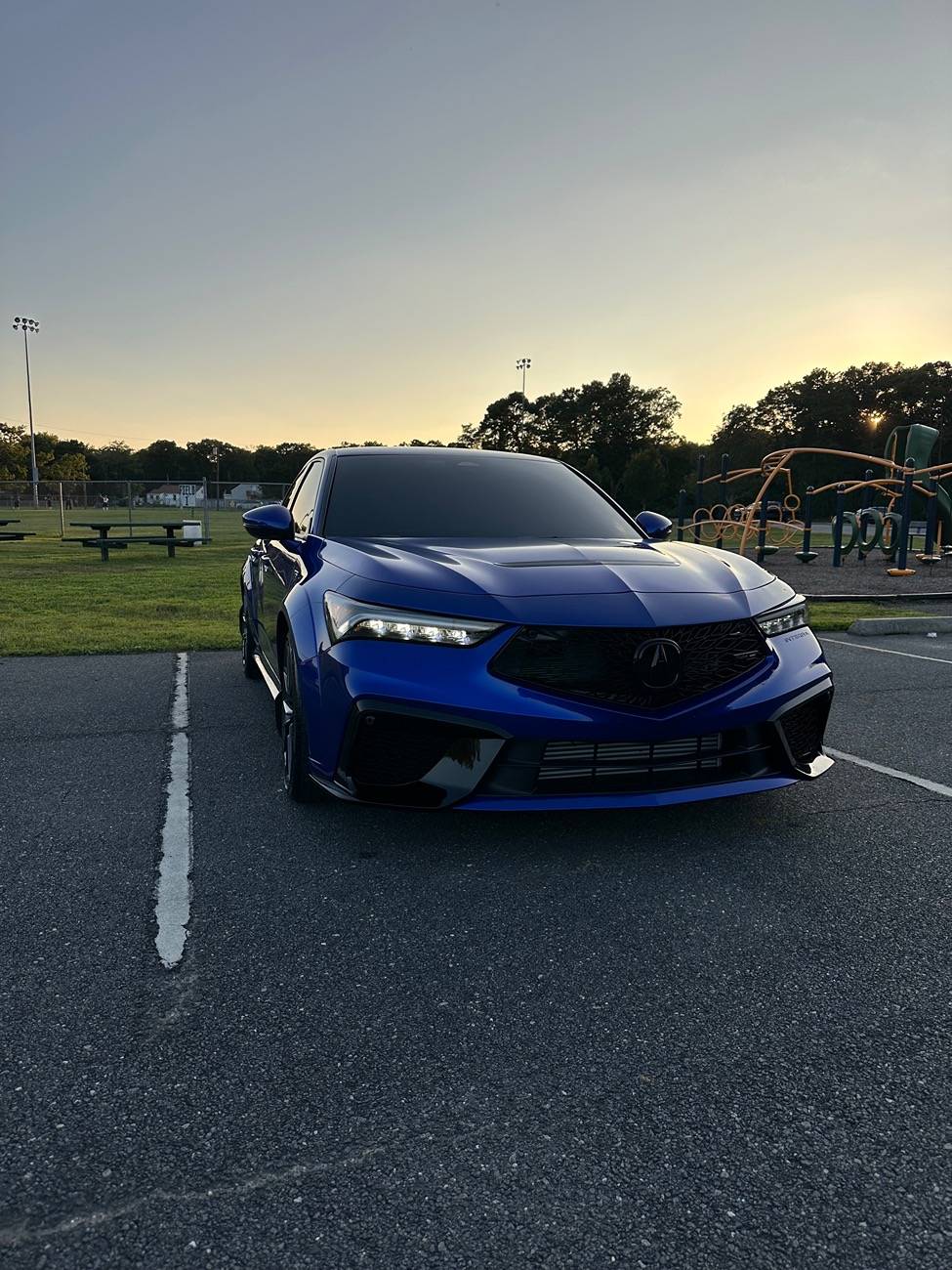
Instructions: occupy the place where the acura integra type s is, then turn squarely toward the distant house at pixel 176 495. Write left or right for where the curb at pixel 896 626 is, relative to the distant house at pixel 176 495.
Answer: right

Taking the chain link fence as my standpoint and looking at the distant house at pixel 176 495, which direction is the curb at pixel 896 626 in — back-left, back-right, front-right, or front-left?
back-right

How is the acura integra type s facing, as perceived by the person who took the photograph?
facing the viewer and to the right of the viewer

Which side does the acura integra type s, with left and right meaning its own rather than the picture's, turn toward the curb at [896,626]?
left

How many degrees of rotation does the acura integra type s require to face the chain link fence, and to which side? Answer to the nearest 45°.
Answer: approximately 180°

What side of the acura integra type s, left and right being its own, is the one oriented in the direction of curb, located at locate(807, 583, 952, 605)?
left

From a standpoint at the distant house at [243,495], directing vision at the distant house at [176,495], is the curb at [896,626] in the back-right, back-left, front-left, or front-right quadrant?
back-left

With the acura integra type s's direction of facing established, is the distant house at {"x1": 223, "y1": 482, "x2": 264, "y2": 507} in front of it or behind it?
behind

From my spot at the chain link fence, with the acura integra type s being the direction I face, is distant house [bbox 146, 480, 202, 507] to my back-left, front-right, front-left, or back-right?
back-left

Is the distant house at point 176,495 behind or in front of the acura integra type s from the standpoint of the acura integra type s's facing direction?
behind

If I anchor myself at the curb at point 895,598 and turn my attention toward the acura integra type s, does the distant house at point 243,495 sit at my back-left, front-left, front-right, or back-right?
back-right
